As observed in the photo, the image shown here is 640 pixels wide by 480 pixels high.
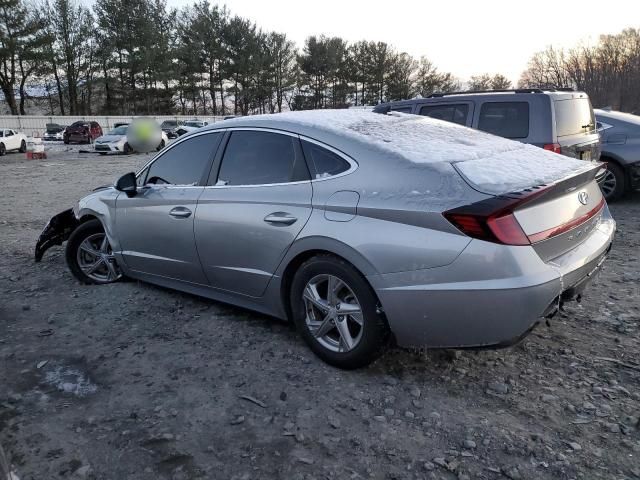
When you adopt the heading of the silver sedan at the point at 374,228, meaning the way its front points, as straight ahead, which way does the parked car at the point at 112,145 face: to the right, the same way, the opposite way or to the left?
to the left

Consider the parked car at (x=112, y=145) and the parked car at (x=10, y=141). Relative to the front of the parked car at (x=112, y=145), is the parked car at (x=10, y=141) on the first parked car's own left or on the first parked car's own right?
on the first parked car's own right

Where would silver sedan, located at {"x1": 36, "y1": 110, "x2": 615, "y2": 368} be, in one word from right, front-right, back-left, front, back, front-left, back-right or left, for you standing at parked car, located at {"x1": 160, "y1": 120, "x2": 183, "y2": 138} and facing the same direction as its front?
front-left

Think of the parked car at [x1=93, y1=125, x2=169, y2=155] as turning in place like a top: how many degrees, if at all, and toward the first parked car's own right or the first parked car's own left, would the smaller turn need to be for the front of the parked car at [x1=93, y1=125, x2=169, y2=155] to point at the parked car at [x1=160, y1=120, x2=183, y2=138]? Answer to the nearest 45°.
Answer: approximately 135° to the first parked car's own right

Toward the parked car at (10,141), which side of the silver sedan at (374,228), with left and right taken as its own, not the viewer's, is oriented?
front

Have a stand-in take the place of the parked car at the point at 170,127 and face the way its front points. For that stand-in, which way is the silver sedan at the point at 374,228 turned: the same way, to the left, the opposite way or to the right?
to the right

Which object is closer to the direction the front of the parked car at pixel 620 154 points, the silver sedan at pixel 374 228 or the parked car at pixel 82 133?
the parked car

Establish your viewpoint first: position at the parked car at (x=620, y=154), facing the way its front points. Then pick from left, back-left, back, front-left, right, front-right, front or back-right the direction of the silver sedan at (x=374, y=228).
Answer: back-left

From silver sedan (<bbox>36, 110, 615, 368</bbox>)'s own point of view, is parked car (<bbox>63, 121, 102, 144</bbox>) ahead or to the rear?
ahead

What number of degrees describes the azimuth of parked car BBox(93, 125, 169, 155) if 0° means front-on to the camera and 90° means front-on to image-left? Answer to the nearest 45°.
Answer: approximately 45°

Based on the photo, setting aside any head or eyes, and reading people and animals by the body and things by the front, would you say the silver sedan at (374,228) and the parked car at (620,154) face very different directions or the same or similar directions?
same or similar directions

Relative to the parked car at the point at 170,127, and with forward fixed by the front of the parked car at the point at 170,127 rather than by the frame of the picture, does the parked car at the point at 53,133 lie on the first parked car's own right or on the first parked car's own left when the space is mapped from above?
on the first parked car's own right

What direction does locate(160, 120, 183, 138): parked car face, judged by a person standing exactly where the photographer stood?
facing the viewer and to the left of the viewer
